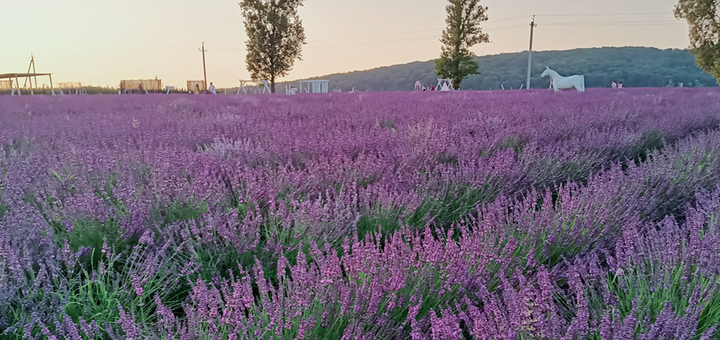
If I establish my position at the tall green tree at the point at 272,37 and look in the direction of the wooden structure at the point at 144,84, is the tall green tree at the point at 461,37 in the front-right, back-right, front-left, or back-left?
back-right

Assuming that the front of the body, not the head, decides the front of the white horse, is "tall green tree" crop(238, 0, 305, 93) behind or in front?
in front

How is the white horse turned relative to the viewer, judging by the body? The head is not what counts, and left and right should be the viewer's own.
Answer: facing to the left of the viewer

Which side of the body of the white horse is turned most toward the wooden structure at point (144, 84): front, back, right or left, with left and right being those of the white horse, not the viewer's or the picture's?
front

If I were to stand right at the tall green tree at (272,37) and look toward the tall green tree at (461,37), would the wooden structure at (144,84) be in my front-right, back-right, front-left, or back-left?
back-left
